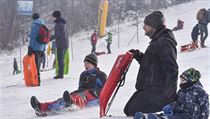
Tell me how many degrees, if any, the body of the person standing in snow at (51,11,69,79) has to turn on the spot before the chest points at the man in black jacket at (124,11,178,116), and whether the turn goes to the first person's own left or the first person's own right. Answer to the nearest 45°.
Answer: approximately 90° to the first person's own left

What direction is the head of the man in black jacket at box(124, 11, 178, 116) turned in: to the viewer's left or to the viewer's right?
to the viewer's left

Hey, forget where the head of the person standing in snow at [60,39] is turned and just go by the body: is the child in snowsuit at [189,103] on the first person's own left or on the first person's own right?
on the first person's own left

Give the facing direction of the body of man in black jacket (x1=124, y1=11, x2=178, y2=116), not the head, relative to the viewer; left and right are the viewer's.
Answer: facing to the left of the viewer

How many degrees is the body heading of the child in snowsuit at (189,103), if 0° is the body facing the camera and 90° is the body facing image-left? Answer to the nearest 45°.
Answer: approximately 90°

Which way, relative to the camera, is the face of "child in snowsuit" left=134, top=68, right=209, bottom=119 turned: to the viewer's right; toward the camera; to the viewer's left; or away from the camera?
to the viewer's left

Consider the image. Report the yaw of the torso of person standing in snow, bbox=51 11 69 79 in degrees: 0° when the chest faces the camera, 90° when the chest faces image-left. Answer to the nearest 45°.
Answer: approximately 90°
